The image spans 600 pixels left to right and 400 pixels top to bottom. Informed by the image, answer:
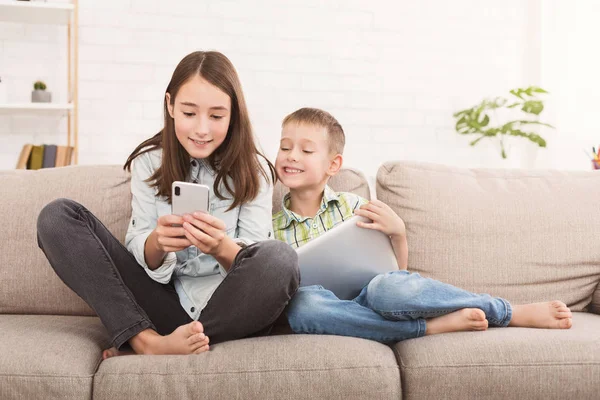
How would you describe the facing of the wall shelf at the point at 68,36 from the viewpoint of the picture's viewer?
facing the viewer

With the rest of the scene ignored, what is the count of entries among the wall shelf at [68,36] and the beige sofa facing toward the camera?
2

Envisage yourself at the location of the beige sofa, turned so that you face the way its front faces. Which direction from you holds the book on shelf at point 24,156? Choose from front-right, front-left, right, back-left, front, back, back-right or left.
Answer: back-right

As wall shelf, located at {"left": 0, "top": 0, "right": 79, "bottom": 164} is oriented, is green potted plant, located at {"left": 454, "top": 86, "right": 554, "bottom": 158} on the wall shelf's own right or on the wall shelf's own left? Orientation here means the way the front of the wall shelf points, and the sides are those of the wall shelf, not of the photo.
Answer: on the wall shelf's own left

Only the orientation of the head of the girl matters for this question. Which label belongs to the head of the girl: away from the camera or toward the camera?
toward the camera

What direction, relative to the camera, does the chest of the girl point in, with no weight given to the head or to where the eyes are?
toward the camera

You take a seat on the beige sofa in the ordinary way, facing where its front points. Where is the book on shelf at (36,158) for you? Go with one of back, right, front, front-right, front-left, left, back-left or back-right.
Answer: back-right

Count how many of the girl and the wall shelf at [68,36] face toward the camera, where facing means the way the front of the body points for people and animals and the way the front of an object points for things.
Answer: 2

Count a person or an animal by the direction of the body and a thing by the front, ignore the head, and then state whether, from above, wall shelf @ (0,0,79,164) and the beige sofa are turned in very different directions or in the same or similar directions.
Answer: same or similar directions

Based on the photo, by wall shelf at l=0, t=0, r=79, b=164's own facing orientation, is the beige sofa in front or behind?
in front

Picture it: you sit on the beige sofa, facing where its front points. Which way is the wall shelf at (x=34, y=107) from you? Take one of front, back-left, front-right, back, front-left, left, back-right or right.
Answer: back-right

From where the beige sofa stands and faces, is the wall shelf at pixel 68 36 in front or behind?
behind
